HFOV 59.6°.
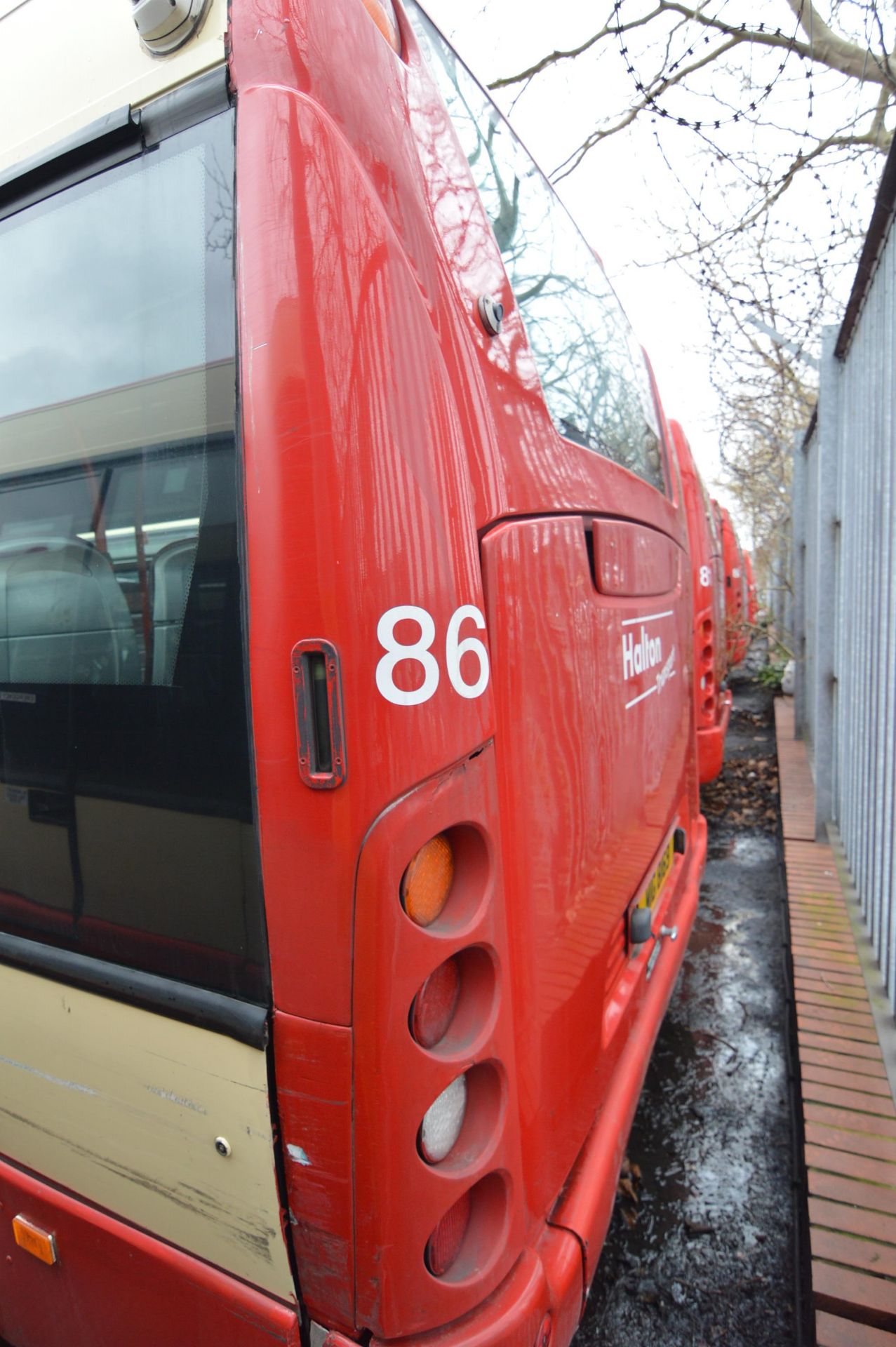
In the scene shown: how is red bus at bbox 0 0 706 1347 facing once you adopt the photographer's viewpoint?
facing away from the viewer and to the left of the viewer

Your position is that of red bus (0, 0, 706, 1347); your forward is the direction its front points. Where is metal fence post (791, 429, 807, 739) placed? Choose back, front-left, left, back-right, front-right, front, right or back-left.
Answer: right

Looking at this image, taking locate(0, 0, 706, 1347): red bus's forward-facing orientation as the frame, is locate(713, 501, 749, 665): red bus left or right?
on its right

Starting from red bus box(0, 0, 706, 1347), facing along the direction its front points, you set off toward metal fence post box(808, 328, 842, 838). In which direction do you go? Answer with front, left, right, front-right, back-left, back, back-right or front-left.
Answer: right
